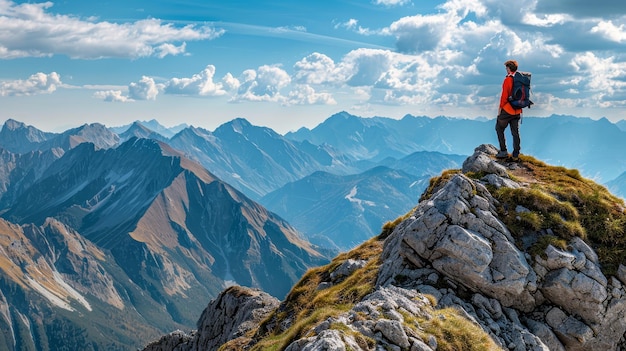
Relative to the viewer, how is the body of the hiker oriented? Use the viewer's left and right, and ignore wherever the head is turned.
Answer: facing to the left of the viewer
